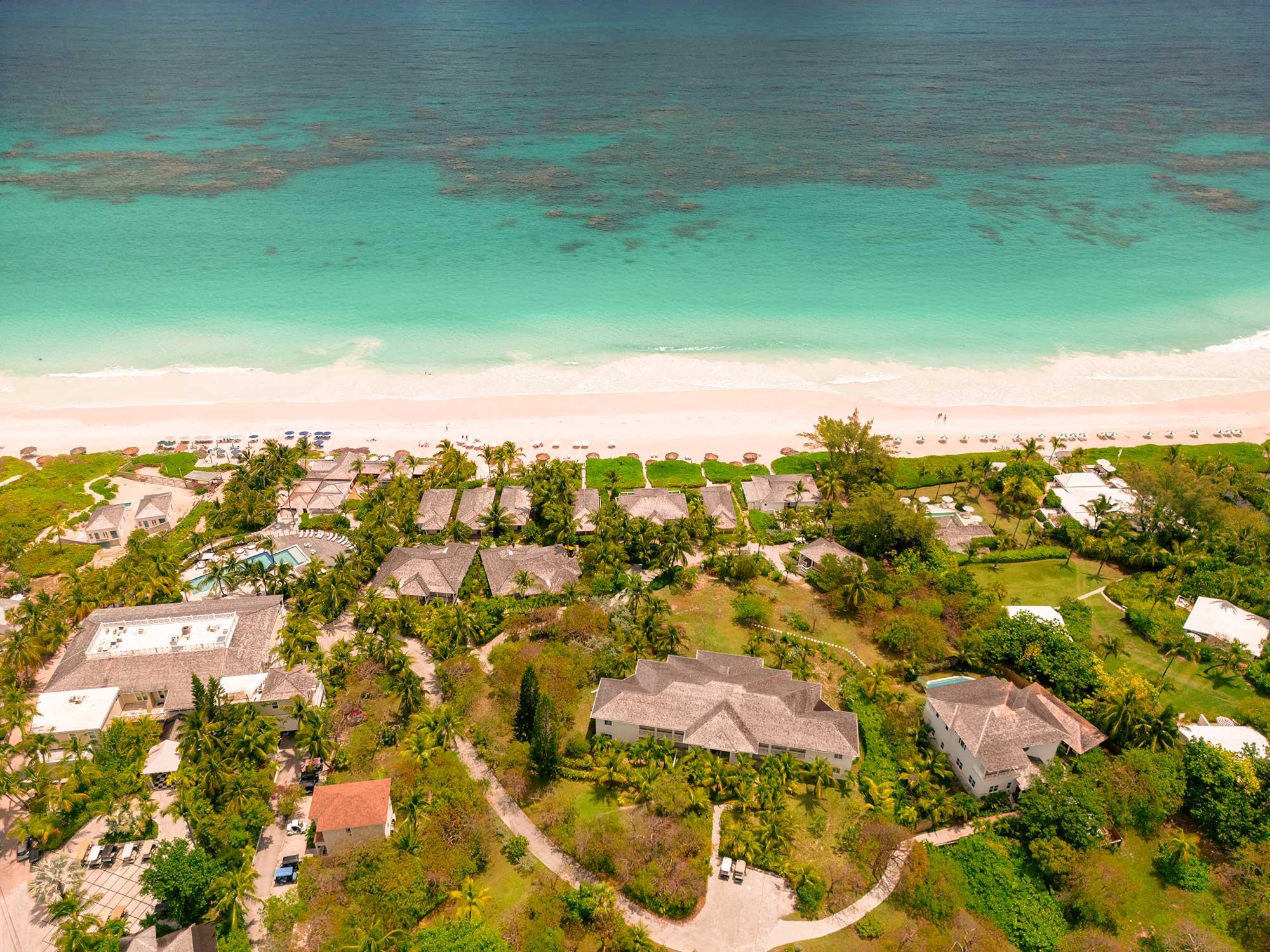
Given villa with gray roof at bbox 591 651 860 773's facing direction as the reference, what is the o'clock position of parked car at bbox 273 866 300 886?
The parked car is roughly at 2 o'clock from the villa with gray roof.

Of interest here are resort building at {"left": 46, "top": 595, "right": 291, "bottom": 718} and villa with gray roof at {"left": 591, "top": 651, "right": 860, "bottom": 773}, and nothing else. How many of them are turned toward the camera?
2

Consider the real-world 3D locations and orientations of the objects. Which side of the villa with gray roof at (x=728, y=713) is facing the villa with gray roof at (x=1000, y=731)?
left

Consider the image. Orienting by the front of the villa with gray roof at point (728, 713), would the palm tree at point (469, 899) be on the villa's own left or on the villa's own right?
on the villa's own right

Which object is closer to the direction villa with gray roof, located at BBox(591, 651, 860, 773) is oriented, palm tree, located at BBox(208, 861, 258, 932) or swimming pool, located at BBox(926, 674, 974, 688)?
the palm tree

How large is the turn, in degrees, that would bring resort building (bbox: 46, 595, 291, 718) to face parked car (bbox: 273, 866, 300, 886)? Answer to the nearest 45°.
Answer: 0° — it already faces it

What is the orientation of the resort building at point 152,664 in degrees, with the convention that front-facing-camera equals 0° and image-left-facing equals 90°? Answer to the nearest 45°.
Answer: approximately 0°

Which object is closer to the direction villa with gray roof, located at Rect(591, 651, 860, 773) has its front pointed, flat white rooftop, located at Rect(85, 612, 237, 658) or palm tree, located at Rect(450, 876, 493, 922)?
the palm tree

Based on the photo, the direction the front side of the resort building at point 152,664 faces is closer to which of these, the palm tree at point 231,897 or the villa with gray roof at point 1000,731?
the palm tree

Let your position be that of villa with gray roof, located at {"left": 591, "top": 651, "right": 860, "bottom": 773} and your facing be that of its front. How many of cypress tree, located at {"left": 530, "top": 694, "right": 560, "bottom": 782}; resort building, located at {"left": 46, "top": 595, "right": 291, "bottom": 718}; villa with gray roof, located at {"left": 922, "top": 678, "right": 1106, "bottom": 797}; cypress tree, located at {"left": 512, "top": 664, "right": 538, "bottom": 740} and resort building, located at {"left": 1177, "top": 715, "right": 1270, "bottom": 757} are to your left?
2

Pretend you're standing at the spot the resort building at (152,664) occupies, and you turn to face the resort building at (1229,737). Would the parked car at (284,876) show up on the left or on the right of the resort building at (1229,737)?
right

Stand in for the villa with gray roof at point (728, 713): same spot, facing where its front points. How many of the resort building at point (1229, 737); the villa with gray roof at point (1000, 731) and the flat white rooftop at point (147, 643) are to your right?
1

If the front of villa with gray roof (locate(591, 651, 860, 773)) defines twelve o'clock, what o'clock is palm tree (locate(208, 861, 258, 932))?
The palm tree is roughly at 2 o'clock from the villa with gray roof.

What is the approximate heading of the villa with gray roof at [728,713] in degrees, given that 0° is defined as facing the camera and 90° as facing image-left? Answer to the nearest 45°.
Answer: approximately 0°

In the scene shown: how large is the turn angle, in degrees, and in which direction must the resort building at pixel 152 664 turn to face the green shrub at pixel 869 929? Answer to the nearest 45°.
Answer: approximately 45° to its left

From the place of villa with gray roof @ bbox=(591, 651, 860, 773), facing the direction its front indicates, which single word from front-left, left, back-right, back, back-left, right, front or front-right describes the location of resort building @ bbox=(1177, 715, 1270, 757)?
left

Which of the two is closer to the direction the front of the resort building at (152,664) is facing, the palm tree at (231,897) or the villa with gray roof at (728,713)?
the palm tree
